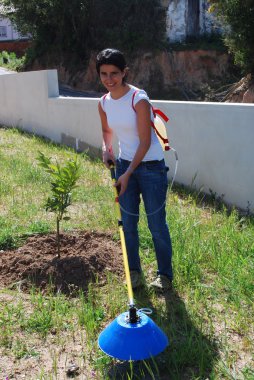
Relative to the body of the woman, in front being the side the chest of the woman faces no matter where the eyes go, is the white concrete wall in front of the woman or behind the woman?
behind

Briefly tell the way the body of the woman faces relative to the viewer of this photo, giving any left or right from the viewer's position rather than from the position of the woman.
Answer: facing the viewer and to the left of the viewer

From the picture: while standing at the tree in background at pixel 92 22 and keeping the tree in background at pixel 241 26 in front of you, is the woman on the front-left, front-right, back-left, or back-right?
front-right

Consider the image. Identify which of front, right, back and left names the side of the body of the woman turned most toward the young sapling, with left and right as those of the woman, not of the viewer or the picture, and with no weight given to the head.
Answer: right

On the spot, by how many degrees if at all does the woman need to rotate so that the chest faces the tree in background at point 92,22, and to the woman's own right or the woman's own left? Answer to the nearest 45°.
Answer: approximately 135° to the woman's own right

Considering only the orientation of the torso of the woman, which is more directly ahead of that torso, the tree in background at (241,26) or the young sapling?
the young sapling

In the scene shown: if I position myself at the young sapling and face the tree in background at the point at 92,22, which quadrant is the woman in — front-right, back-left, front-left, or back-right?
back-right
